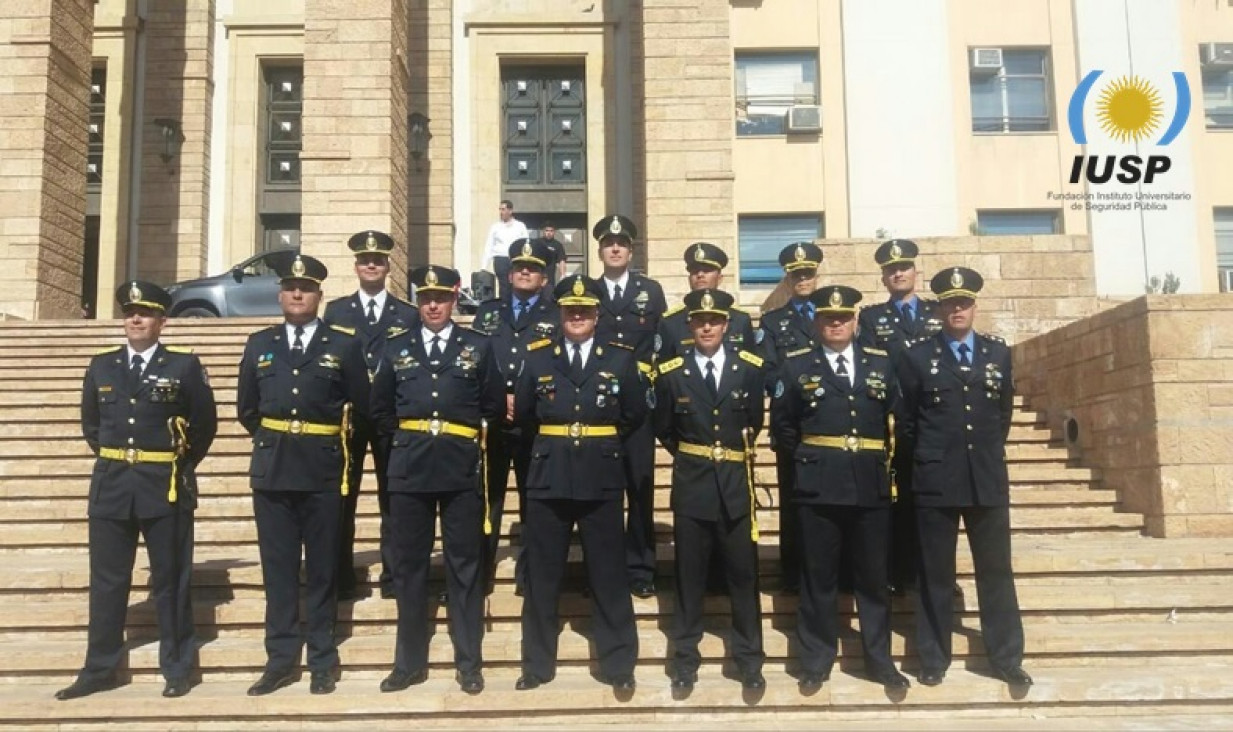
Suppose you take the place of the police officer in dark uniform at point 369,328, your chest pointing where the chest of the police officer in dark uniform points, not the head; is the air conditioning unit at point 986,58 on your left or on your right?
on your left

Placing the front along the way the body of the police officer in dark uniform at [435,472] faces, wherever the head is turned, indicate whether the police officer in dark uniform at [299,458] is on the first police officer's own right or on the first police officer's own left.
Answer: on the first police officer's own right

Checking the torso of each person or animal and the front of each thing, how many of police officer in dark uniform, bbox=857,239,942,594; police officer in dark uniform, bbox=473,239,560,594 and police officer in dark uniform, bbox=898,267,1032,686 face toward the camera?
3

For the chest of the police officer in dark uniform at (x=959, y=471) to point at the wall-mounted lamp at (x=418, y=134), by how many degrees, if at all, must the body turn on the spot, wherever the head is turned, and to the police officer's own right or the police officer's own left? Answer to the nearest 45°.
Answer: approximately 135° to the police officer's own right

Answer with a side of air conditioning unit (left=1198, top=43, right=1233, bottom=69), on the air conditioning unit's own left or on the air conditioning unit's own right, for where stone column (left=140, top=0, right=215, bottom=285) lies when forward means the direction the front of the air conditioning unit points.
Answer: on the air conditioning unit's own right

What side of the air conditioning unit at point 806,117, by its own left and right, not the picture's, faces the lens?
front

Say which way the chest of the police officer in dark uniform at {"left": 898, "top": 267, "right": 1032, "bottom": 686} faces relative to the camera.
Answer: toward the camera

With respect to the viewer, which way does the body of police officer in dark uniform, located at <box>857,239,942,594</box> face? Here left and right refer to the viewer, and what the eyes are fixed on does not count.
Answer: facing the viewer

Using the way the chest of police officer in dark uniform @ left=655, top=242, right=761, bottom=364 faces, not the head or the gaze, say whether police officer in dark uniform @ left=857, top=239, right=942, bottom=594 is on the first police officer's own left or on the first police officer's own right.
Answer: on the first police officer's own left

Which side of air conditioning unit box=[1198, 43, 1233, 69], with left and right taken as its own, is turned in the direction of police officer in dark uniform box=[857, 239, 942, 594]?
front

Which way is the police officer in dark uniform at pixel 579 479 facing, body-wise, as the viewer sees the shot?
toward the camera

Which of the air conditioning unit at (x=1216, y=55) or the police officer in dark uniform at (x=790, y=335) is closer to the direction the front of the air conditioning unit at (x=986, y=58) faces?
the police officer in dark uniform
